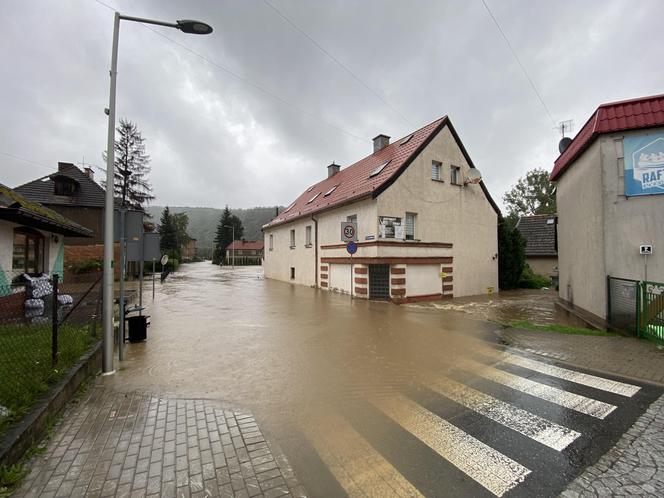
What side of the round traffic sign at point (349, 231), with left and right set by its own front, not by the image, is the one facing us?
front

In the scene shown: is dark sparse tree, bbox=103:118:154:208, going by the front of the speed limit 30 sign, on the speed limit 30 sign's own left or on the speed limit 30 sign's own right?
on the speed limit 30 sign's own right

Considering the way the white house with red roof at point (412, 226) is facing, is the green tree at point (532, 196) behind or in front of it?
behind

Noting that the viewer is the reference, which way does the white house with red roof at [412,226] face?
facing the viewer

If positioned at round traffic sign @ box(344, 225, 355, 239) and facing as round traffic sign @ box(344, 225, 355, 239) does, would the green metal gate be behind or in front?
in front

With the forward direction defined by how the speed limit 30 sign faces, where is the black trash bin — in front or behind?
in front

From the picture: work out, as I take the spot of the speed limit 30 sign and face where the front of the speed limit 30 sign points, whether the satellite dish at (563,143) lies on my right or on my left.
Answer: on my left

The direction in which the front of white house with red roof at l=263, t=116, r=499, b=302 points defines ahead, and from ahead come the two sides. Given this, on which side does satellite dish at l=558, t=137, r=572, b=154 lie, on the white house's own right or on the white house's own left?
on the white house's own left

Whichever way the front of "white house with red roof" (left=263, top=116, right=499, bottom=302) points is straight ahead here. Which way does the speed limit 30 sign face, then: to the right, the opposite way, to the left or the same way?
the same way

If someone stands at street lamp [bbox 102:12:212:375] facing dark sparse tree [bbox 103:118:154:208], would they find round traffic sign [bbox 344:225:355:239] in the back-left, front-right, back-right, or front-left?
front-right

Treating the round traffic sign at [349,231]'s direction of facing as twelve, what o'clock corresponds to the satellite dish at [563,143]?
The satellite dish is roughly at 9 o'clock from the round traffic sign.

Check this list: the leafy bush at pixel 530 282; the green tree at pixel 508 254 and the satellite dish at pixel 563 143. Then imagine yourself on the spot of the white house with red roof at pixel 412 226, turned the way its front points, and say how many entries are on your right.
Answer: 0

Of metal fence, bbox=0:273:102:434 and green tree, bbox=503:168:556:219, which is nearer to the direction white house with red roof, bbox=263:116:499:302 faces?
the metal fence

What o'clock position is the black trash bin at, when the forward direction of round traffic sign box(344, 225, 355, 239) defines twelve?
The black trash bin is roughly at 1 o'clock from the round traffic sign.

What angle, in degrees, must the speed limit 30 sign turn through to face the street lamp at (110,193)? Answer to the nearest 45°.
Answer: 0° — it already faces it

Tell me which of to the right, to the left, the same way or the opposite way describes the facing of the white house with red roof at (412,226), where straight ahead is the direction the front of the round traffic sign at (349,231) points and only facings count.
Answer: the same way
